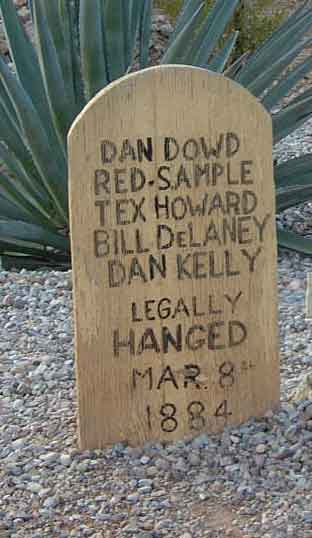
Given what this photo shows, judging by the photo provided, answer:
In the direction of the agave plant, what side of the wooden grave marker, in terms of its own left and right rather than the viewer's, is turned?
back

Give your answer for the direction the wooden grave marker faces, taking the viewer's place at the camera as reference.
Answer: facing the viewer
